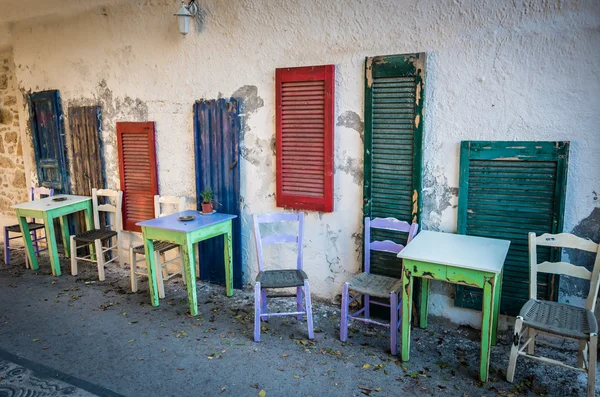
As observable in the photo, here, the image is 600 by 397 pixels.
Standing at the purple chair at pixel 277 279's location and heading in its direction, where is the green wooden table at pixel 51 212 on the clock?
The green wooden table is roughly at 4 o'clock from the purple chair.

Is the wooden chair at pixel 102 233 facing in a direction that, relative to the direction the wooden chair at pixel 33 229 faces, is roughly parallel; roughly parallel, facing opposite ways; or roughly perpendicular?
roughly parallel

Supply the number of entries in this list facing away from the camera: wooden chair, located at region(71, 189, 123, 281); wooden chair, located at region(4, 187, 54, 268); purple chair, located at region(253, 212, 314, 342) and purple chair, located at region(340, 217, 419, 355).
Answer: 0

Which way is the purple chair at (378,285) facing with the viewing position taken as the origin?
facing the viewer and to the left of the viewer

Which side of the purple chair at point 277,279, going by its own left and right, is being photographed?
front

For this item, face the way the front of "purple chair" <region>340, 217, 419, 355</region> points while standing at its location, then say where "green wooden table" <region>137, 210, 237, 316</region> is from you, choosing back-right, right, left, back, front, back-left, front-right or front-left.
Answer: front-right

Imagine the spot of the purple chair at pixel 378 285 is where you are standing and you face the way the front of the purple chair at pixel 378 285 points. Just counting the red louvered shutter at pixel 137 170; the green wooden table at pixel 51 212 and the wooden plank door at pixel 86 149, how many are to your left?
0

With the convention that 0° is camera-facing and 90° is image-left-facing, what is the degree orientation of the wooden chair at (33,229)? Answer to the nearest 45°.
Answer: approximately 45°
